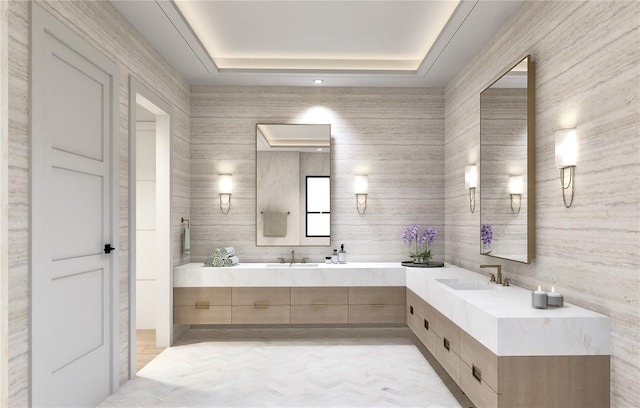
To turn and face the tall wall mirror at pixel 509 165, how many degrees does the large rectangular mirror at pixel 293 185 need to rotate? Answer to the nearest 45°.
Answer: approximately 45° to its left

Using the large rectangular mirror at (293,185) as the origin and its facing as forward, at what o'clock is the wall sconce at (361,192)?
The wall sconce is roughly at 9 o'clock from the large rectangular mirror.

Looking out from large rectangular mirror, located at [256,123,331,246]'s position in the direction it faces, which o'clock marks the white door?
The white door is roughly at 1 o'clock from the large rectangular mirror.

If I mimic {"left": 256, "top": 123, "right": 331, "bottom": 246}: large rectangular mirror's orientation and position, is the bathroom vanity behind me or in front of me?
in front

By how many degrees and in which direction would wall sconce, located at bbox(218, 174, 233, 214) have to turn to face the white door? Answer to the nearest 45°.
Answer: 0° — it already faces it

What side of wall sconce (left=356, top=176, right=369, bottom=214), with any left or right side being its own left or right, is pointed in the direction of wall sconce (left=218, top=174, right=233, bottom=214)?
right

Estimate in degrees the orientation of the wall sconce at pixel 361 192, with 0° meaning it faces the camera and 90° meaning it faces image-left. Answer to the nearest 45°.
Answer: approximately 0°

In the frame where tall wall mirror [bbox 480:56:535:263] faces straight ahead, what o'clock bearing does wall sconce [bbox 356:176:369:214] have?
The wall sconce is roughly at 3 o'clock from the tall wall mirror.

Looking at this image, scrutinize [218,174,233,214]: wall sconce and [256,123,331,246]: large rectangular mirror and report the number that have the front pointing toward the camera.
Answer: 2

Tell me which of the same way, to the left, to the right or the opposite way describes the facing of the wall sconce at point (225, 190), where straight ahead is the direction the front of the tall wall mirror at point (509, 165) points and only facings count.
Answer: to the left

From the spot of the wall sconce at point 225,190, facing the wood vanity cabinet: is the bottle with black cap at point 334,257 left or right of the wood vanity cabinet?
left
